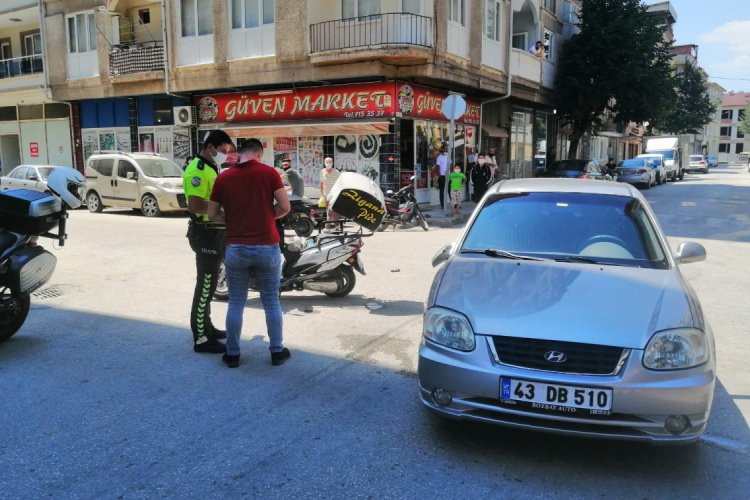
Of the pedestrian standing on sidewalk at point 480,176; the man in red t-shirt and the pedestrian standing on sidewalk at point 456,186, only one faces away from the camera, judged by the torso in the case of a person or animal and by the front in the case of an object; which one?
the man in red t-shirt

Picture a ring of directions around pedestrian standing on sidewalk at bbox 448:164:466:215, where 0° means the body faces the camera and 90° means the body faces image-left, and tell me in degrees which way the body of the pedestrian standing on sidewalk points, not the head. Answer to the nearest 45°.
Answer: approximately 0°

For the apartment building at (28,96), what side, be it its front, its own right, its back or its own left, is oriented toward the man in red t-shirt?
front

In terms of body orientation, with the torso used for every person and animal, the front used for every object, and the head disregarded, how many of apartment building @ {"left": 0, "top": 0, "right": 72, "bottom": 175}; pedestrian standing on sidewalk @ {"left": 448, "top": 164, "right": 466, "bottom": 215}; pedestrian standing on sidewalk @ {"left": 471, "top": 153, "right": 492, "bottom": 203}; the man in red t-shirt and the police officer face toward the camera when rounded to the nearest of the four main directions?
3

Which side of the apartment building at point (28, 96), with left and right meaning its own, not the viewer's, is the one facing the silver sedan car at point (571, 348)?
front

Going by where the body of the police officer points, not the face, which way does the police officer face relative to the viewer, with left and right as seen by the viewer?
facing to the right of the viewer

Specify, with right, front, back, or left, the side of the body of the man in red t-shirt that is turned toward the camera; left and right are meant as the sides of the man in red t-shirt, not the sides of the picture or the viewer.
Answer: back

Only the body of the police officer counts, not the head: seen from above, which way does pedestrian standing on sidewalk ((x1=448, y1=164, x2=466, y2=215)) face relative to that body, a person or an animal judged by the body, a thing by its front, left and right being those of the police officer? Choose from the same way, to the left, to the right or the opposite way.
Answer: to the right

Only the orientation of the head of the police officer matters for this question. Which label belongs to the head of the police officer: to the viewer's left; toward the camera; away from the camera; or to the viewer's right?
to the viewer's right

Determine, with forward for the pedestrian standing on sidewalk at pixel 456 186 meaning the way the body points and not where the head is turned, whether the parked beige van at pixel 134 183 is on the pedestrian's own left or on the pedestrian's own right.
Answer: on the pedestrian's own right

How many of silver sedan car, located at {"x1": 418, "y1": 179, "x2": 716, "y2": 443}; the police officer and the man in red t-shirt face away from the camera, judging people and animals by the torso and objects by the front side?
1

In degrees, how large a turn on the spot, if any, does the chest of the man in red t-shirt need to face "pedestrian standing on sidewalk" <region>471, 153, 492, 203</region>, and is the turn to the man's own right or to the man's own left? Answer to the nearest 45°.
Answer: approximately 45° to the man's own right

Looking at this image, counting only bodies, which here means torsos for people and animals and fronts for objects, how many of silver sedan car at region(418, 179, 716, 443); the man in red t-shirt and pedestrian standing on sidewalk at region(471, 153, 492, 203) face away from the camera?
1
